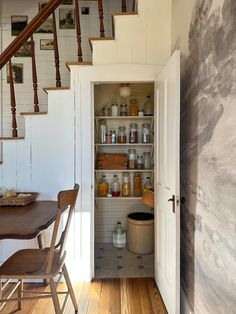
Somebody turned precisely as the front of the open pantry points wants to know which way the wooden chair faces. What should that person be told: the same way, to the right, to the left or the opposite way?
to the right

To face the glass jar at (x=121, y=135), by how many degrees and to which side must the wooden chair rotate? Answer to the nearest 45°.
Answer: approximately 135° to its right

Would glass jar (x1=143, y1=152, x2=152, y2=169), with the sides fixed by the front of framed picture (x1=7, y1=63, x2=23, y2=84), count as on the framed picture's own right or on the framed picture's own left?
on the framed picture's own left

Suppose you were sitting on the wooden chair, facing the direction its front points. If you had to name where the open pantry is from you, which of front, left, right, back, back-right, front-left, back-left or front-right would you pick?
back-right

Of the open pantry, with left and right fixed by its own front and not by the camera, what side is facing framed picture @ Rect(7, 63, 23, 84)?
right

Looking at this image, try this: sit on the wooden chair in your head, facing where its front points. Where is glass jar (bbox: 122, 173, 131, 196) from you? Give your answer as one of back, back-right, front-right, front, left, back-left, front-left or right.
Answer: back-right

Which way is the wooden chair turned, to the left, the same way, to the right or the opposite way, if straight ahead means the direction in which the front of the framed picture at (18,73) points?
to the right

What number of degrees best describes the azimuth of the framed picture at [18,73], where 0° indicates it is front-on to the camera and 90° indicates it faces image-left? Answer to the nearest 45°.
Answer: approximately 0°
